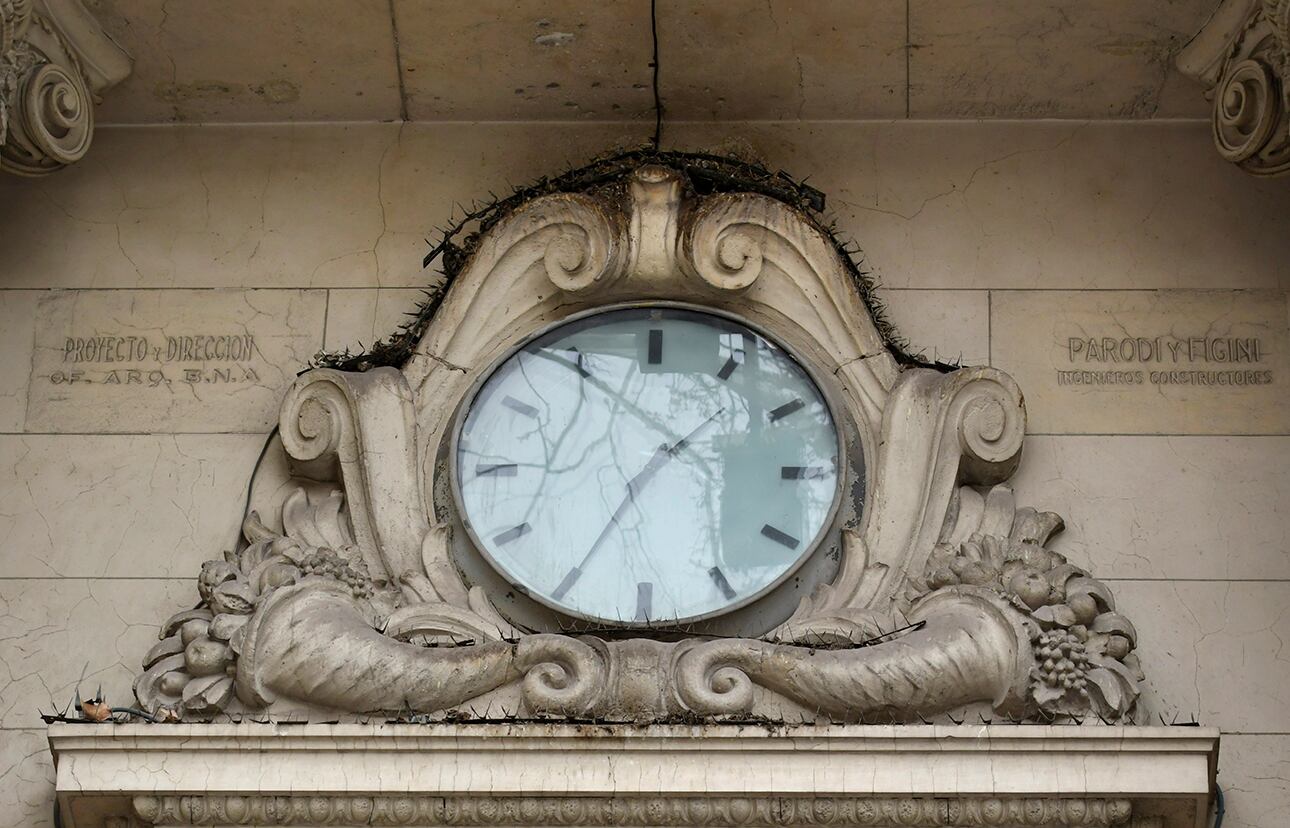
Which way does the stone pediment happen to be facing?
toward the camera

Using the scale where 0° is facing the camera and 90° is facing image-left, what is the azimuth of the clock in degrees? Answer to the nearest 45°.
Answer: approximately 0°
